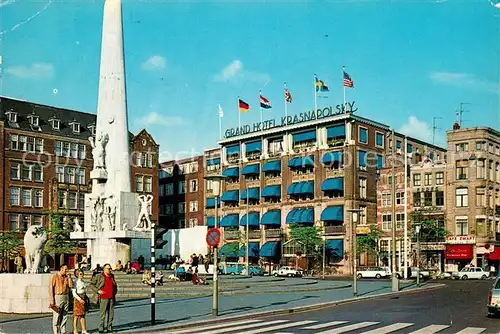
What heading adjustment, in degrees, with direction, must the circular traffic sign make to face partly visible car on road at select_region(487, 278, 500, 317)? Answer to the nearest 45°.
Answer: approximately 90° to its left

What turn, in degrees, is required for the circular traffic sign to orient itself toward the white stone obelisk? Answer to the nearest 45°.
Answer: approximately 180°

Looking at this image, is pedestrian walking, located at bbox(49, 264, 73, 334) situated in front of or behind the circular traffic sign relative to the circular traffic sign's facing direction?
in front

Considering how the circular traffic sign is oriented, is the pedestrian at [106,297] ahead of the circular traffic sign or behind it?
ahead
